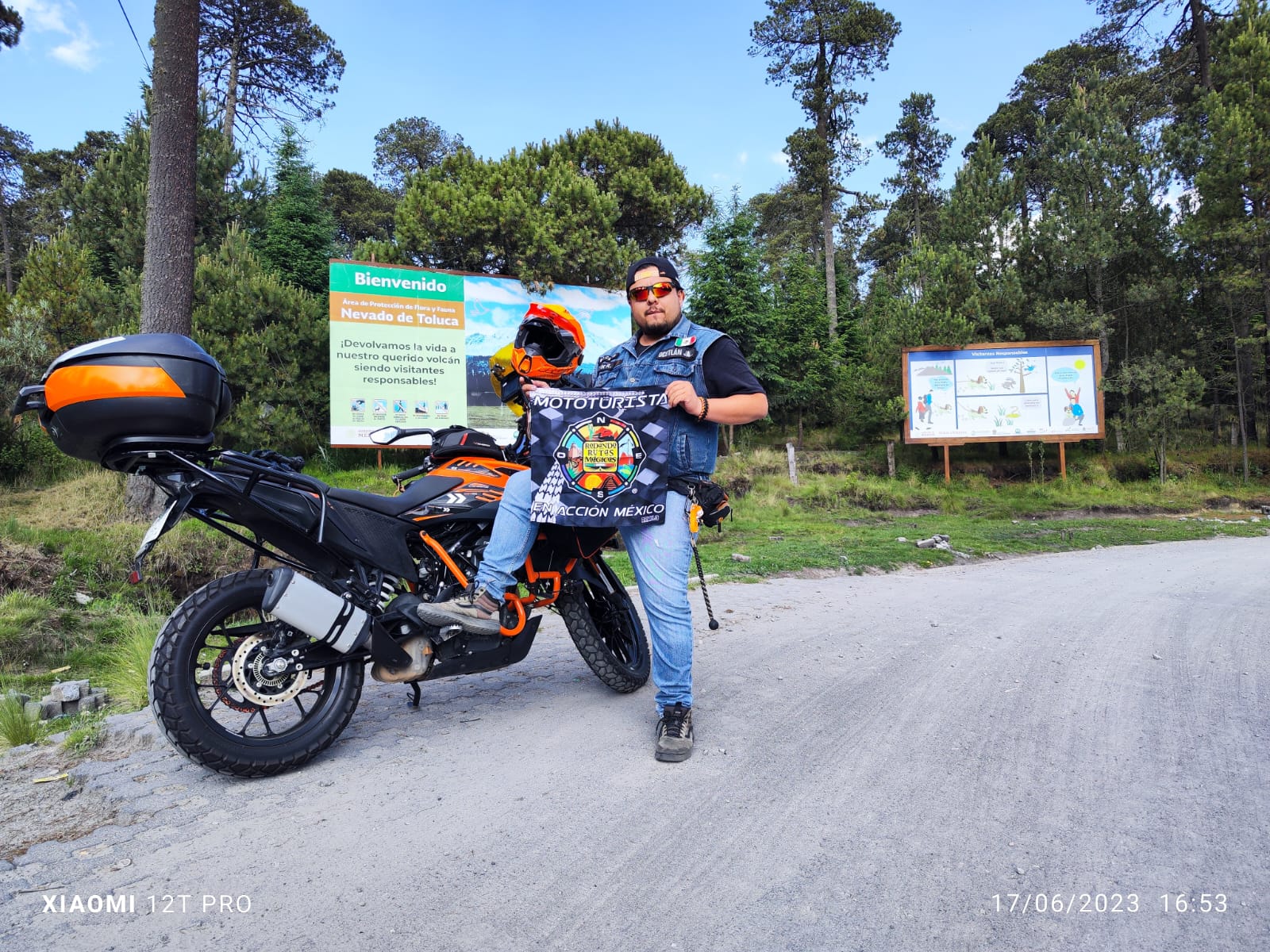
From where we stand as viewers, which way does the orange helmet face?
facing the viewer and to the left of the viewer

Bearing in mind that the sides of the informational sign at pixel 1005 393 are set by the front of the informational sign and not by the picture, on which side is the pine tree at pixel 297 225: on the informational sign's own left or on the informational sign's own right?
on the informational sign's own right

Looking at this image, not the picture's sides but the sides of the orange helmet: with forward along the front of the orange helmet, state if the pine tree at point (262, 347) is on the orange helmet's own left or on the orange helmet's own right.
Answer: on the orange helmet's own right

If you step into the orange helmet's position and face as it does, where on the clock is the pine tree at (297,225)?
The pine tree is roughly at 4 o'clock from the orange helmet.

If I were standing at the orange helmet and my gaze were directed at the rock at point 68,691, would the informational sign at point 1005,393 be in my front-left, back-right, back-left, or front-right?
back-right

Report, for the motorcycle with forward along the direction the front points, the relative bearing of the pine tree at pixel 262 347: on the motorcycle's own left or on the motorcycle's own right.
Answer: on the motorcycle's own left

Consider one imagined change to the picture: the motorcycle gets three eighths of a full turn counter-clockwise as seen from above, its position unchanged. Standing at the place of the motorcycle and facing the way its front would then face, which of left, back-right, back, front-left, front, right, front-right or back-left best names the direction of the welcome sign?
right

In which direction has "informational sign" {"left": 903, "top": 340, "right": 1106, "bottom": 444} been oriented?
toward the camera

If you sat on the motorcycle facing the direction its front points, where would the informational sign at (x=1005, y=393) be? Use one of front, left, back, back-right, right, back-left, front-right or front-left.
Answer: front

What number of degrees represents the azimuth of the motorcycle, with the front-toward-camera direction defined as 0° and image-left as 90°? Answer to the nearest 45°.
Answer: approximately 225°

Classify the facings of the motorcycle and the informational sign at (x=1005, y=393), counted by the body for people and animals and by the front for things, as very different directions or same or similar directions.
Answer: very different directions

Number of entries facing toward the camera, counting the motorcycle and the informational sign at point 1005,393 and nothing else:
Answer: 1

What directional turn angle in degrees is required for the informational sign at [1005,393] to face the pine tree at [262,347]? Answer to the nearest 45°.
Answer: approximately 45° to its right
